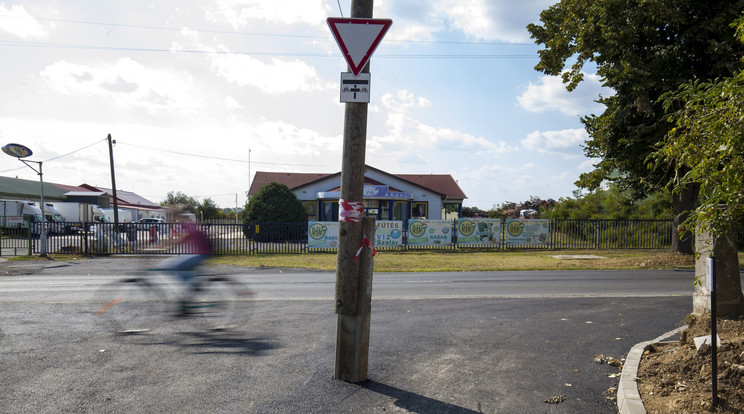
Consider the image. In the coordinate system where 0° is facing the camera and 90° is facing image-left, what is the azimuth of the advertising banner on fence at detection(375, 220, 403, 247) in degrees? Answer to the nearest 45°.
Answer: approximately 0°

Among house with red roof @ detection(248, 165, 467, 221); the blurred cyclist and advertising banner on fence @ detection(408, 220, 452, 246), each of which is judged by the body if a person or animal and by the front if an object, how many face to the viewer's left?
1

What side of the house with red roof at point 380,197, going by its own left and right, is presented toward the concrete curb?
front

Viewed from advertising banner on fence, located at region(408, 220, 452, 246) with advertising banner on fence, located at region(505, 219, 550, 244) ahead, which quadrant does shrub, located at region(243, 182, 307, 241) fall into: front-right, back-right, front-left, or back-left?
back-left

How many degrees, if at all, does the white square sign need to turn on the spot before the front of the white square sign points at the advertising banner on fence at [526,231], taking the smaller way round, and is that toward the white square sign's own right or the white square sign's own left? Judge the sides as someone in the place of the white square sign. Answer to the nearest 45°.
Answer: approximately 180°

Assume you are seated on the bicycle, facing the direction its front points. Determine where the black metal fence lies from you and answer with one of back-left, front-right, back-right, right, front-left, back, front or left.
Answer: right

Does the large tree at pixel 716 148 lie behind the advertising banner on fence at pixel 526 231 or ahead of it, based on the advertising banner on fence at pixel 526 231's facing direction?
ahead

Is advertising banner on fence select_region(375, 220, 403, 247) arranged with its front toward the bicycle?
yes

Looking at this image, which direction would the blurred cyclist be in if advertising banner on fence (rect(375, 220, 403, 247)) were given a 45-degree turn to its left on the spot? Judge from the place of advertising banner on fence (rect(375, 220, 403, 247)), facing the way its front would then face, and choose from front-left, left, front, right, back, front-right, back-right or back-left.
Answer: front-right

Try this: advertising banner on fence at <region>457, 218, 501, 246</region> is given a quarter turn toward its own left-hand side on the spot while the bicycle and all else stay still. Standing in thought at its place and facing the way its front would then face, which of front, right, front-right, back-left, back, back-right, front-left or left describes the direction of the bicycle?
right

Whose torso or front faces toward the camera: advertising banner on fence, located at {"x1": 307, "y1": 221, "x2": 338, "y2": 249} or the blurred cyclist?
the advertising banner on fence

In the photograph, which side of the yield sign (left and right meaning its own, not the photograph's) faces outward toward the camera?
front

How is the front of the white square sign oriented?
toward the camera

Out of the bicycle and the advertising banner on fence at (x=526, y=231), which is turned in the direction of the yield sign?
the advertising banner on fence

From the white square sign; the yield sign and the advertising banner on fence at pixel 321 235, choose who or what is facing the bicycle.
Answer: the advertising banner on fence

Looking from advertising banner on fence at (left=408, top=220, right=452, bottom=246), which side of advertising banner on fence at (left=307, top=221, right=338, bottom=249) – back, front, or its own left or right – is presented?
left

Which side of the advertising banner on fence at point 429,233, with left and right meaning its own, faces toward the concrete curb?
front

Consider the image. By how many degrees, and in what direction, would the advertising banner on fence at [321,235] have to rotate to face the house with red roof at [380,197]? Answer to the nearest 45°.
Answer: approximately 180°

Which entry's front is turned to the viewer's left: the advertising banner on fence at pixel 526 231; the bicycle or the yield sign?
the bicycle
